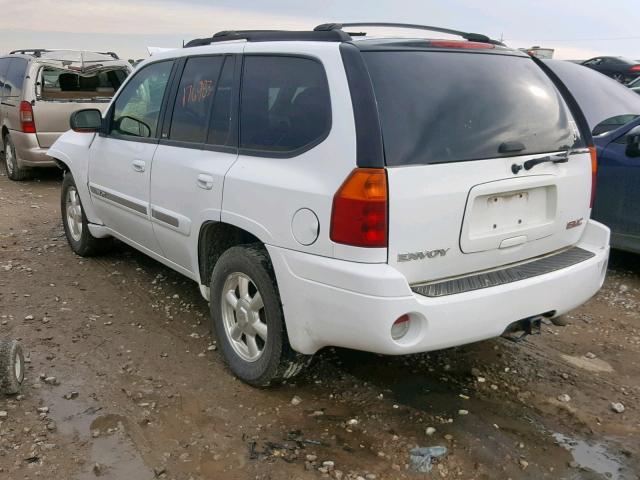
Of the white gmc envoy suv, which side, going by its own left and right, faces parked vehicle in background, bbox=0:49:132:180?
front

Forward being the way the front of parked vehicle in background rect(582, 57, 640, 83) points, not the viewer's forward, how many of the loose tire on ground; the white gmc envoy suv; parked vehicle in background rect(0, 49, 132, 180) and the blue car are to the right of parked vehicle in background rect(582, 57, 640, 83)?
0

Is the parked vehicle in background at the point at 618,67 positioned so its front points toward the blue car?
no

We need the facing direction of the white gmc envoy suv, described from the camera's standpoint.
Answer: facing away from the viewer and to the left of the viewer

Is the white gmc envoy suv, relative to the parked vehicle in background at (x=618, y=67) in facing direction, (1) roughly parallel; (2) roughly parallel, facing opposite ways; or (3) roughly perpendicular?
roughly parallel

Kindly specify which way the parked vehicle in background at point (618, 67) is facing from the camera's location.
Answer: facing away from the viewer and to the left of the viewer

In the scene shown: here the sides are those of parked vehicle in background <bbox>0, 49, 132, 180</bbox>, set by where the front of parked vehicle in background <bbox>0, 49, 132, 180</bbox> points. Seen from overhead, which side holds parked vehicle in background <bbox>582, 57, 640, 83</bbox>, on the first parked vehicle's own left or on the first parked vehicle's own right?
on the first parked vehicle's own right

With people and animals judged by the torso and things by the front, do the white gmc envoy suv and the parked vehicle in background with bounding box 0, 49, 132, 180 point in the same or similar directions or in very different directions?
same or similar directions

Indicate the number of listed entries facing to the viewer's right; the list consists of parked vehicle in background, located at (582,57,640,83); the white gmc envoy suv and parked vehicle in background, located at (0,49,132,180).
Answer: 0

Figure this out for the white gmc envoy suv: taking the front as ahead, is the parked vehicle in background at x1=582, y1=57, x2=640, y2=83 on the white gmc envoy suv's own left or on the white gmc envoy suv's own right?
on the white gmc envoy suv's own right

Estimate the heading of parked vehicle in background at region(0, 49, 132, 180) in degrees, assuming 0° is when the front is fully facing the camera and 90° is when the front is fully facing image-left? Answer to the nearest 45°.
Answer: approximately 135°

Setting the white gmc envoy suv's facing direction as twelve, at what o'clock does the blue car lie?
The blue car is roughly at 3 o'clock from the white gmc envoy suv.

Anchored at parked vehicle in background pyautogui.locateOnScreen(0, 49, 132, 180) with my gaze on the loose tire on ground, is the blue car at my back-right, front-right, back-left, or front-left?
front-left

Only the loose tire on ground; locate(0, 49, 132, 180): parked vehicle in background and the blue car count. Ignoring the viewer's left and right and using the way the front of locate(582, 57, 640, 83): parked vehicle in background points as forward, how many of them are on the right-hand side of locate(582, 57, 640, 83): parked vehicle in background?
0
